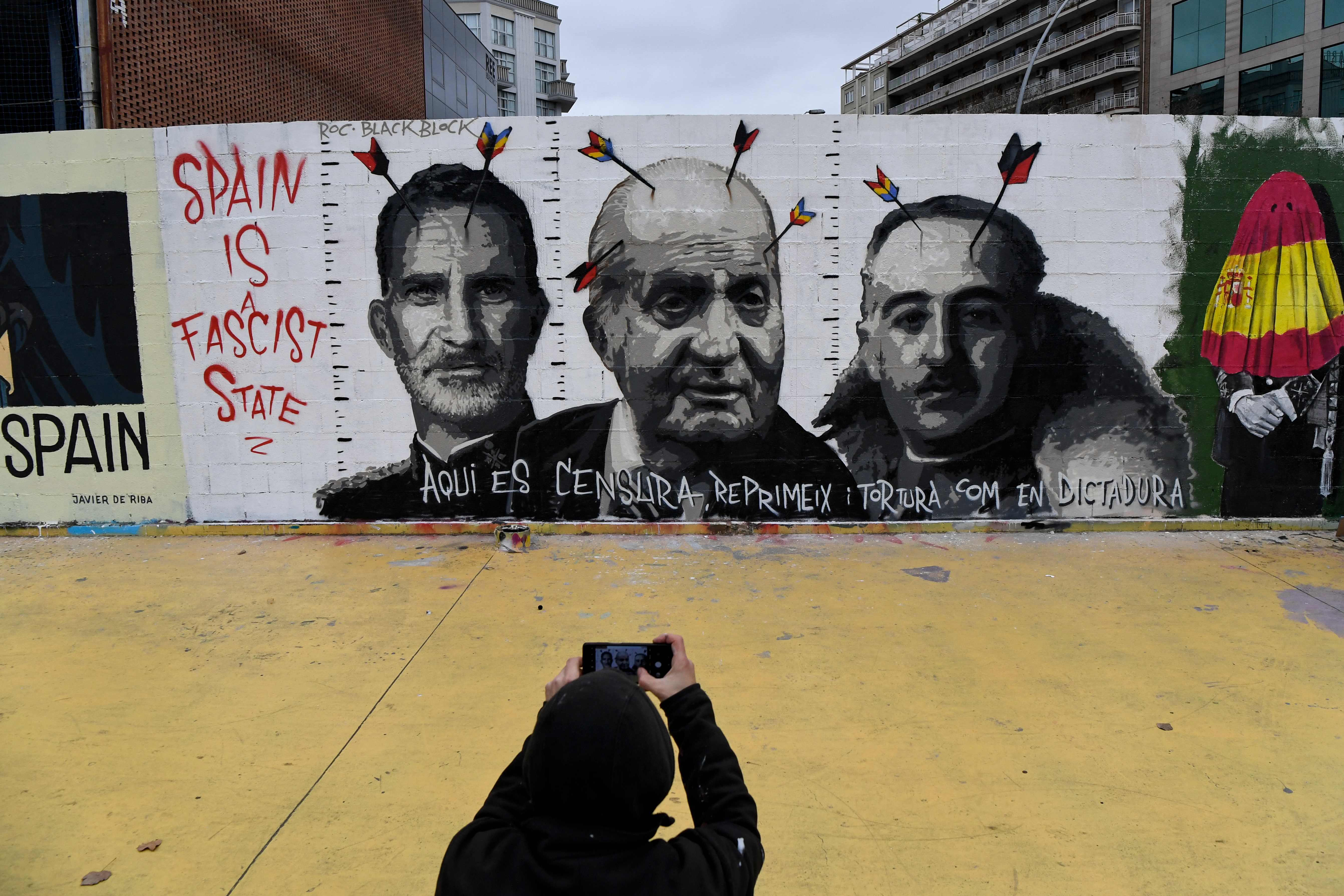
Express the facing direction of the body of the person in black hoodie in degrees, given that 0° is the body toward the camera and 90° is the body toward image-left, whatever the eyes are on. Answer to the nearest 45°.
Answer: approximately 180°

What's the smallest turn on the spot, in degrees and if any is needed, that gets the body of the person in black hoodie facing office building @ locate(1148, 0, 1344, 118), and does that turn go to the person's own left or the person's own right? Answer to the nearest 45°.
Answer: approximately 45° to the person's own right

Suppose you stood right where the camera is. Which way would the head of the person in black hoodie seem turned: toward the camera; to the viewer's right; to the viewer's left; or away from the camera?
away from the camera

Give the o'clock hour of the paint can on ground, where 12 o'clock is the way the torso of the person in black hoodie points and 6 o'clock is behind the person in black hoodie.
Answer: The paint can on ground is roughly at 12 o'clock from the person in black hoodie.

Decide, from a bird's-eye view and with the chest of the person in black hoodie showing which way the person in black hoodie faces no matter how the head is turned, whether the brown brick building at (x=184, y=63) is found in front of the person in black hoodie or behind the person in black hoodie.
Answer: in front
